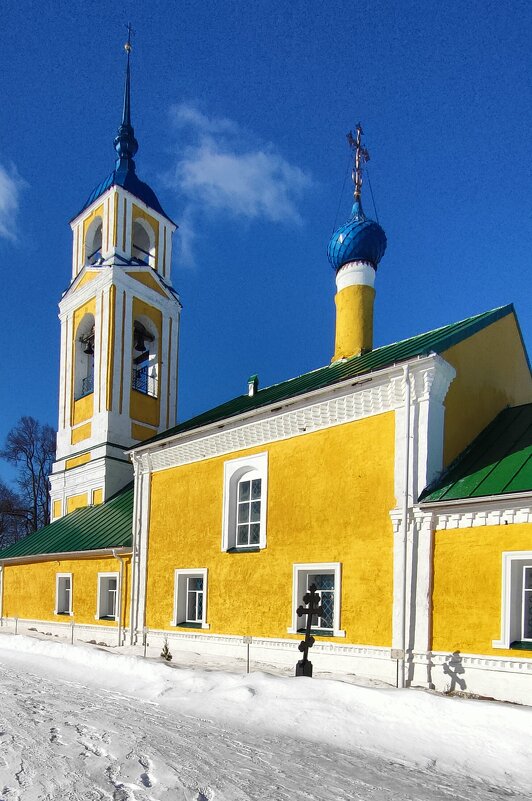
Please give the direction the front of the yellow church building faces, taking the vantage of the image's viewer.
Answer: facing away from the viewer and to the left of the viewer

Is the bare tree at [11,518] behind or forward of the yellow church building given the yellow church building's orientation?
forward
